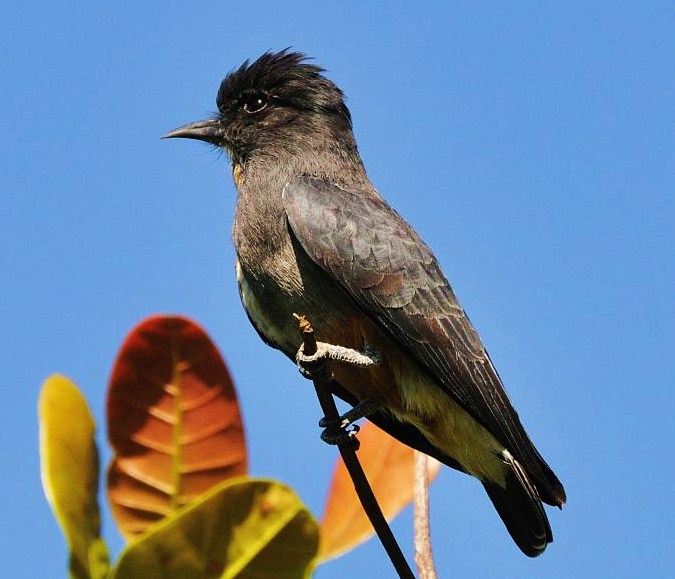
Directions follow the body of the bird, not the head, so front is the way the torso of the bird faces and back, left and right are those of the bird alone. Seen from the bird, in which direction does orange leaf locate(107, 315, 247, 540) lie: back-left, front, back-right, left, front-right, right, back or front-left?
front

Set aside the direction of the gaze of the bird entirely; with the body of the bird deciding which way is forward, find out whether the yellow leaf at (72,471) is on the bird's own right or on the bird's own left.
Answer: on the bird's own left

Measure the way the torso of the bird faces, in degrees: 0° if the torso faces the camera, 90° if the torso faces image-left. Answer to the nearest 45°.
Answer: approximately 90°
